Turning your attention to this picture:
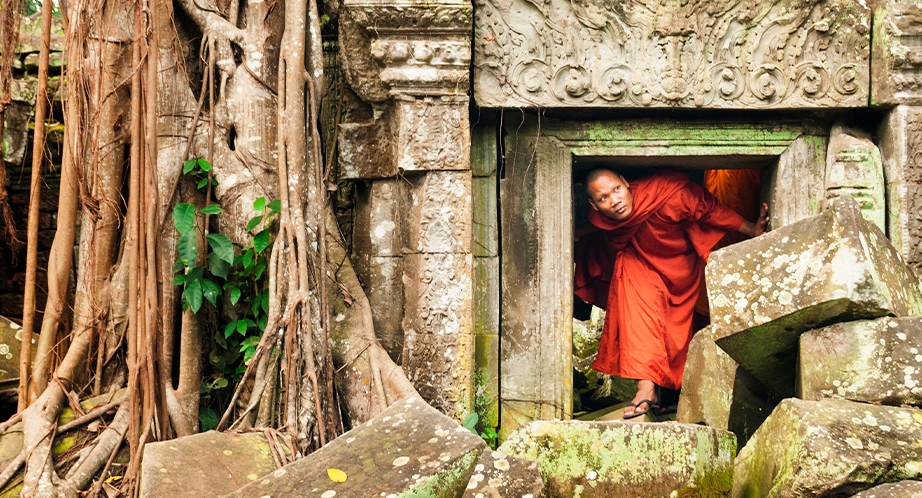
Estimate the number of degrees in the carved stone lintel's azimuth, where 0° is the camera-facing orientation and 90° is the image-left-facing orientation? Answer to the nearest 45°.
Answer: approximately 0°

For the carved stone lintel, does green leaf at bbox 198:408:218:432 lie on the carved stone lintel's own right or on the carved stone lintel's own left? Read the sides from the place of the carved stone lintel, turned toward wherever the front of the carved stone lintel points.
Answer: on the carved stone lintel's own right

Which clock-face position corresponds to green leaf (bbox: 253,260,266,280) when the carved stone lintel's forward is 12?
The green leaf is roughly at 2 o'clock from the carved stone lintel.

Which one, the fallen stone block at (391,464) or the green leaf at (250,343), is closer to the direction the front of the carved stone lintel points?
the fallen stone block

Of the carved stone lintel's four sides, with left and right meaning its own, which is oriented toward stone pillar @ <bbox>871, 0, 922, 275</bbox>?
left

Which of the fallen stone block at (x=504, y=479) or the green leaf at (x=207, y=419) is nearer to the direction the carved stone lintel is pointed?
the fallen stone block

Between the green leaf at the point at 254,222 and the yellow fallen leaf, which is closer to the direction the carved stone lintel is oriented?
the yellow fallen leaf

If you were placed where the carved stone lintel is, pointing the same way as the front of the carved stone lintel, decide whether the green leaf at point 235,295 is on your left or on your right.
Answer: on your right
